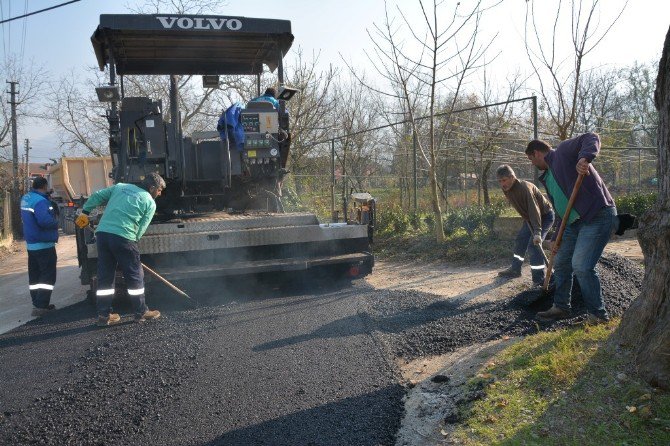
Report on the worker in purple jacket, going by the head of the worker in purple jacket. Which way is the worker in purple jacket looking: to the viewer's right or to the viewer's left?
to the viewer's left

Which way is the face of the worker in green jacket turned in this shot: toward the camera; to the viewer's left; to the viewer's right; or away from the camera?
to the viewer's right

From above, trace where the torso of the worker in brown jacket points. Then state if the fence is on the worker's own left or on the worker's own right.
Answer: on the worker's own right

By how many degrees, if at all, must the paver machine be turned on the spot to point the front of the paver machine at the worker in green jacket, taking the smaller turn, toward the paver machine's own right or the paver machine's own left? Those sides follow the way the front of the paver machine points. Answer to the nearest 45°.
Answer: approximately 135° to the paver machine's own left

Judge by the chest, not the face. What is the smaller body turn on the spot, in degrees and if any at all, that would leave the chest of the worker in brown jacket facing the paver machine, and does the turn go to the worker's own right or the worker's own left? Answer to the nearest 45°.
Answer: approximately 45° to the worker's own right

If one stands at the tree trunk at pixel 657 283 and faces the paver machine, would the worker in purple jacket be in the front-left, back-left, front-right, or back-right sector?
front-right

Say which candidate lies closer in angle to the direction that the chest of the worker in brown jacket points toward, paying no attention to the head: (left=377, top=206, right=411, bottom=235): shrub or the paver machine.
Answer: the paver machine

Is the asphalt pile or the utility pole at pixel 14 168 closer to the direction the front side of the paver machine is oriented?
the utility pole

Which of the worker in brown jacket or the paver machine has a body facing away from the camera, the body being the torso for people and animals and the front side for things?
the paver machine

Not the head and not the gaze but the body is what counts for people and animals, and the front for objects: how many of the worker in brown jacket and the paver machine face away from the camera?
1

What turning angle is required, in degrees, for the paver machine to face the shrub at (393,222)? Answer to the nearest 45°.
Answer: approximately 45° to its right

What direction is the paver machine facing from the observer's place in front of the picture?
facing away from the viewer

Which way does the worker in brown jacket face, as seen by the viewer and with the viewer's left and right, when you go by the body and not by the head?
facing the viewer and to the left of the viewer

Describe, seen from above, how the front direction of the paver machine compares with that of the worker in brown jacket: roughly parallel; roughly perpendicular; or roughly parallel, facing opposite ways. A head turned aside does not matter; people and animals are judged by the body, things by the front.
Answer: roughly perpendicular

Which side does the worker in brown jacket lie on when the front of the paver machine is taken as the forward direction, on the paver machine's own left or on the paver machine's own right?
on the paver machine's own right

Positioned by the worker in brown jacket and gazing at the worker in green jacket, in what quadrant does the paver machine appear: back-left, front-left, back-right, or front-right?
front-right
